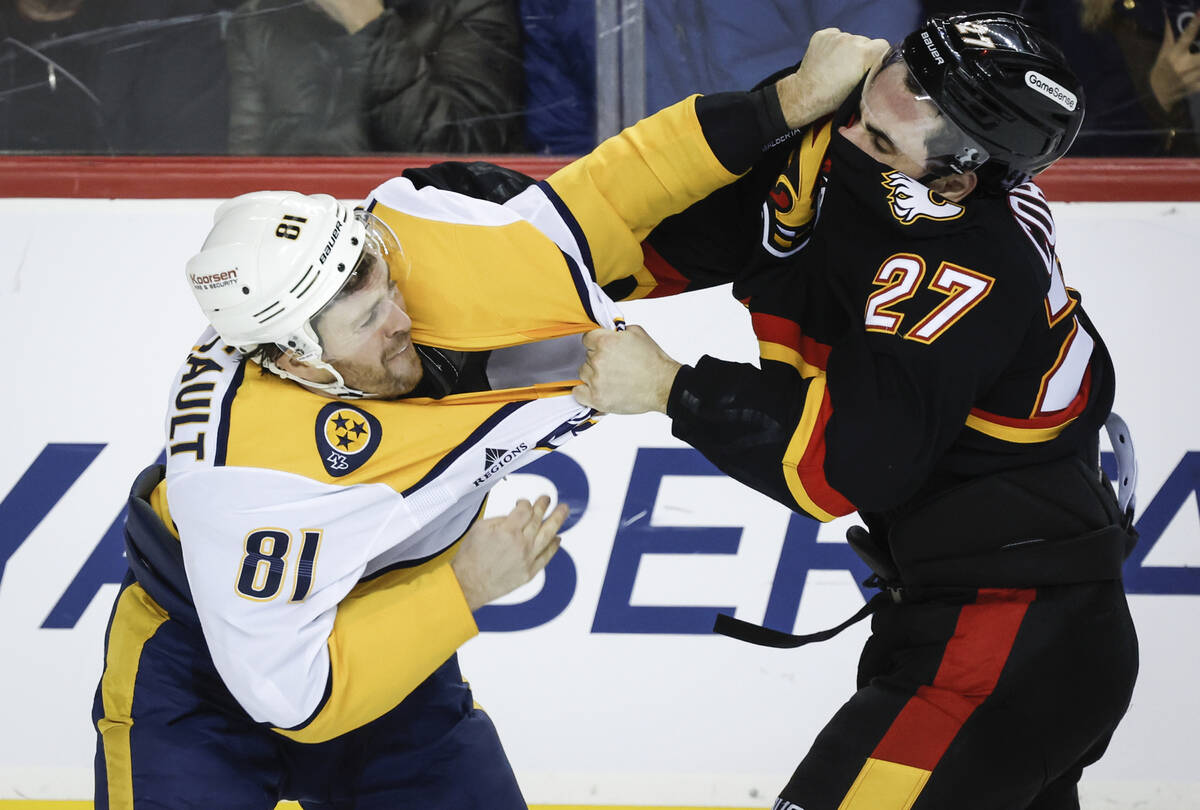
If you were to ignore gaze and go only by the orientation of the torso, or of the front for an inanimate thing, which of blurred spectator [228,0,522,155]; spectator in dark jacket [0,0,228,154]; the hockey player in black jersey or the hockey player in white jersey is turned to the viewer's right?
the hockey player in white jersey

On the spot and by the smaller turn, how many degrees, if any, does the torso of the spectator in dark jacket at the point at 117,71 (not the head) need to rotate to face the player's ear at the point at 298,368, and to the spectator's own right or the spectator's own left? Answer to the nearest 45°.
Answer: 0° — they already face it

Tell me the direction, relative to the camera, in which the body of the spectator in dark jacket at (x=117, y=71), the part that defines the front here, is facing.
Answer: toward the camera

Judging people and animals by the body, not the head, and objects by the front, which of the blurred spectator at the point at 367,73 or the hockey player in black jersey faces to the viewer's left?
the hockey player in black jersey

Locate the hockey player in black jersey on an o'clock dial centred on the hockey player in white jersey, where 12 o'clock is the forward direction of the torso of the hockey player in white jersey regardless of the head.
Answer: The hockey player in black jersey is roughly at 12 o'clock from the hockey player in white jersey.

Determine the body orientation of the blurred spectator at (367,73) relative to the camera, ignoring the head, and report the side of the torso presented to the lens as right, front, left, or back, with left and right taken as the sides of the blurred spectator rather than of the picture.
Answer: front

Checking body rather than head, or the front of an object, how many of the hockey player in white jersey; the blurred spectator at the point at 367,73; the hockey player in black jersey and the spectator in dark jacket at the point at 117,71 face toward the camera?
2

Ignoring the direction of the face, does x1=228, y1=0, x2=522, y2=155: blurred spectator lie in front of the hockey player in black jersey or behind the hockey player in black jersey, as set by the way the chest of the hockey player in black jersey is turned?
in front

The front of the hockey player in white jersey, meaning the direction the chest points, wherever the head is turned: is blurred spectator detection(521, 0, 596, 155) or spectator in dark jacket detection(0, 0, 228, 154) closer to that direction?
the blurred spectator

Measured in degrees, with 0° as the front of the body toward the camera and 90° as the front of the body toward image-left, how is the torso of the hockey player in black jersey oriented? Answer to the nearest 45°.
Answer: approximately 90°

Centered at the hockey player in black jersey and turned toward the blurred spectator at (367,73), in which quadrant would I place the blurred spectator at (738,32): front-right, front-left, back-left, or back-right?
front-right

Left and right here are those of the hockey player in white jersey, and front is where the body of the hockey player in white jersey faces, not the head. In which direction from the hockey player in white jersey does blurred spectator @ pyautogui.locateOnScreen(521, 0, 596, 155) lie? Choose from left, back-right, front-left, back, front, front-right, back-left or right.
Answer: left

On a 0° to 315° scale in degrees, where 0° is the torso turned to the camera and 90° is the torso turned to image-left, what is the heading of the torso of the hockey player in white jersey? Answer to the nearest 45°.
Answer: approximately 270°

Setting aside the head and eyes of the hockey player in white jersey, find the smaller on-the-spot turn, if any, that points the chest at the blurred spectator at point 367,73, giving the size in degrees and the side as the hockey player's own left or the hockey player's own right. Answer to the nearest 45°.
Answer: approximately 90° to the hockey player's own left

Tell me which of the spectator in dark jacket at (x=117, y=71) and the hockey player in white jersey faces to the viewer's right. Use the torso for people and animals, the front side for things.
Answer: the hockey player in white jersey

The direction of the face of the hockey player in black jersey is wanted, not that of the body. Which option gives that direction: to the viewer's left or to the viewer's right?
to the viewer's left
